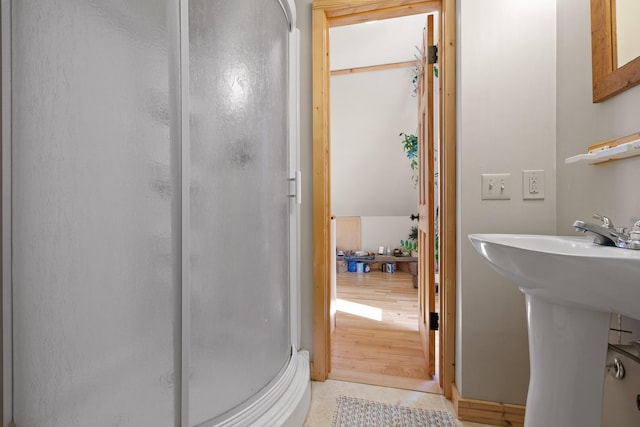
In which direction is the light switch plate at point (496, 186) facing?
toward the camera

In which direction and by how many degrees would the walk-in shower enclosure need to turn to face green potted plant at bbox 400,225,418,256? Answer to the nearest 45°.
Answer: approximately 90° to its left

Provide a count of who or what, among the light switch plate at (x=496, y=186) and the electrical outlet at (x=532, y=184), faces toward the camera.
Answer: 2

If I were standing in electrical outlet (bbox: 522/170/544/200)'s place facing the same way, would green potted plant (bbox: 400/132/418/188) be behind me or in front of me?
behind

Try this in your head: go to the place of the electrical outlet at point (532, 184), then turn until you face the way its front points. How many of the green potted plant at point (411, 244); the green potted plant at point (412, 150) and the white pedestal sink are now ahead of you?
1

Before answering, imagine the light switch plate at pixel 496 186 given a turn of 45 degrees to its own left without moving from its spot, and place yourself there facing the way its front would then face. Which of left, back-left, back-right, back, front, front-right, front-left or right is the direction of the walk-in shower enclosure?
right

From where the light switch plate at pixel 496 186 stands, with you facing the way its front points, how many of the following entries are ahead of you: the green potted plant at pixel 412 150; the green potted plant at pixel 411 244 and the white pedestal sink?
1

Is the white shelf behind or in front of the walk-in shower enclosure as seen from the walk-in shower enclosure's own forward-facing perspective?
in front

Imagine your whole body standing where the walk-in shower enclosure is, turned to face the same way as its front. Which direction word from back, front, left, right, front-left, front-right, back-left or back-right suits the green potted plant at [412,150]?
left

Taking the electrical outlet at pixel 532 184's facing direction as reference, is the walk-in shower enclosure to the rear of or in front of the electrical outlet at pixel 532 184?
in front

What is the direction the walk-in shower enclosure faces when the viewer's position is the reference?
facing the viewer and to the right of the viewer
